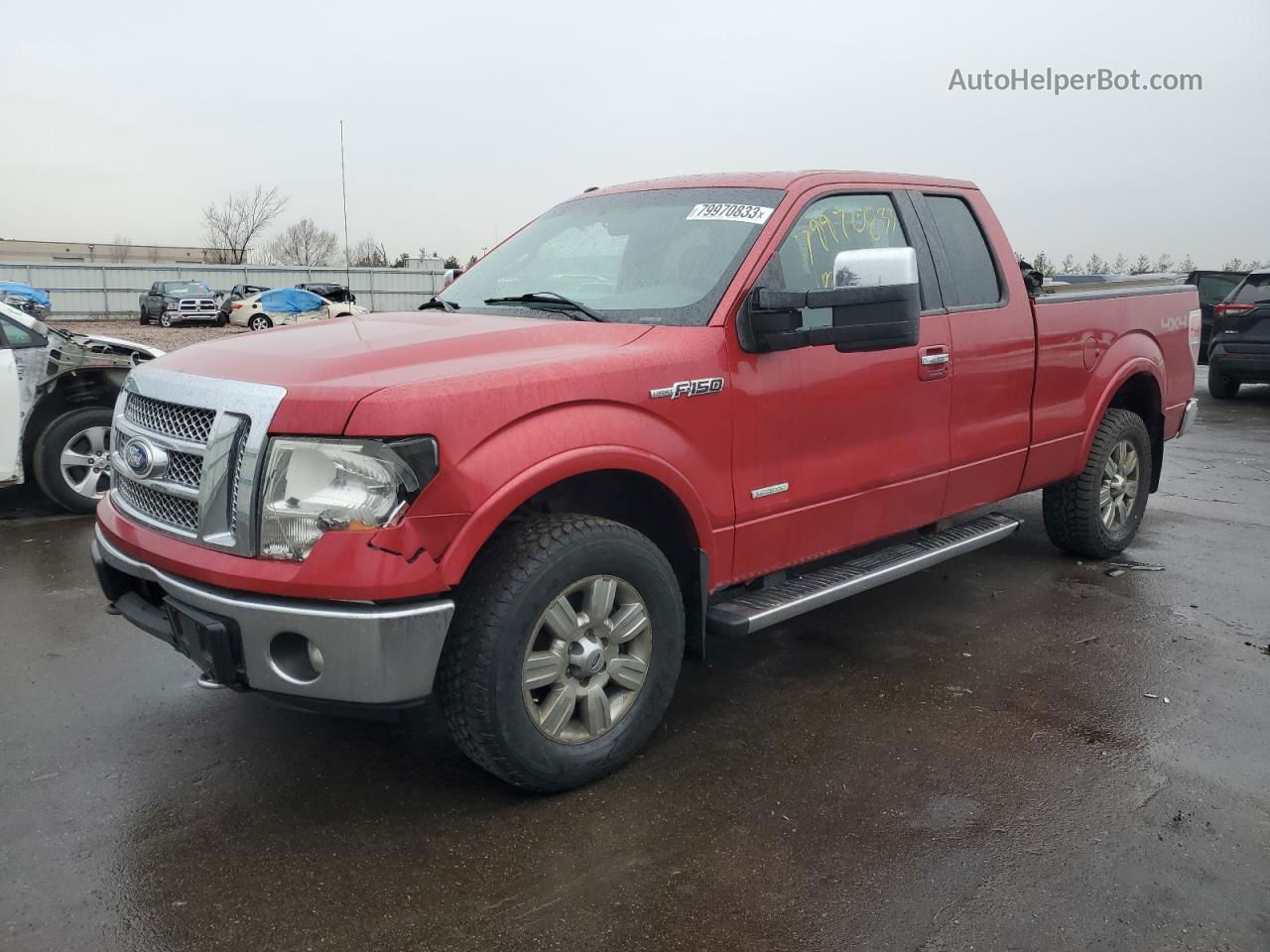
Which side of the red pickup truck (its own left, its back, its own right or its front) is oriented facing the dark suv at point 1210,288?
back

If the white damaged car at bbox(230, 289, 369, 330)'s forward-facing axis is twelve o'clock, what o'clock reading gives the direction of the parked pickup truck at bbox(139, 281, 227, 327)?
The parked pickup truck is roughly at 7 o'clock from the white damaged car.

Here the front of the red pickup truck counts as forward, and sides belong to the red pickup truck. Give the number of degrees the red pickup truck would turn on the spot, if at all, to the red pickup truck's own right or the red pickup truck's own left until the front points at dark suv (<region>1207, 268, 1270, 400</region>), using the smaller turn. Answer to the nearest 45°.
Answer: approximately 180°

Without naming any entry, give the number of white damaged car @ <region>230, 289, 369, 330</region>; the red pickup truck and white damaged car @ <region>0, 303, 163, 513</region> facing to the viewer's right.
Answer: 2

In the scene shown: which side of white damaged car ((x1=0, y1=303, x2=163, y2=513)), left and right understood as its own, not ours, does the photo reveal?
right

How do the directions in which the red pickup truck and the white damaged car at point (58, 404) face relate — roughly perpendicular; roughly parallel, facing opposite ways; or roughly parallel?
roughly parallel, facing opposite ways

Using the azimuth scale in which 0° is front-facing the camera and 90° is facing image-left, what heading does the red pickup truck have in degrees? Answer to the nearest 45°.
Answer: approximately 45°

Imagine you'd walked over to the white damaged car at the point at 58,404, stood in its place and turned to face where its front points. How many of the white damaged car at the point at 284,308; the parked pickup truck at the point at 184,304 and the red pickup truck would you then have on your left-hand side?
2

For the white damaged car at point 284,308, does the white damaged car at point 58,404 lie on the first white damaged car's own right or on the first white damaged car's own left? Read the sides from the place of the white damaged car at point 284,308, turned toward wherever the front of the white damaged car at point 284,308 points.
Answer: on the first white damaged car's own right

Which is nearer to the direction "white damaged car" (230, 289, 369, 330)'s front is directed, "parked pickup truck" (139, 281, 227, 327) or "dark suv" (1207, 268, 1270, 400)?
the dark suv

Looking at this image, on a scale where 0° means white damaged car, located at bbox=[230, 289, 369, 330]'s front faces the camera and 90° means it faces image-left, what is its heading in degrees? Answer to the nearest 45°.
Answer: approximately 270°

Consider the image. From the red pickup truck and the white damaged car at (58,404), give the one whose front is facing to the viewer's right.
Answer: the white damaged car

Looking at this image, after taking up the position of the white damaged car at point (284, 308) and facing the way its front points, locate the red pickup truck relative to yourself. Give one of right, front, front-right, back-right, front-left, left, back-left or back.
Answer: right

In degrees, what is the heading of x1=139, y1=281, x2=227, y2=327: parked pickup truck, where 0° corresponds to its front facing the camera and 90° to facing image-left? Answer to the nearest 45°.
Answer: approximately 315°

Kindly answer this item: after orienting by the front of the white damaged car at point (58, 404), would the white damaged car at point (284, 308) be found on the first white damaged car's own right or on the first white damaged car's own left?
on the first white damaged car's own left
